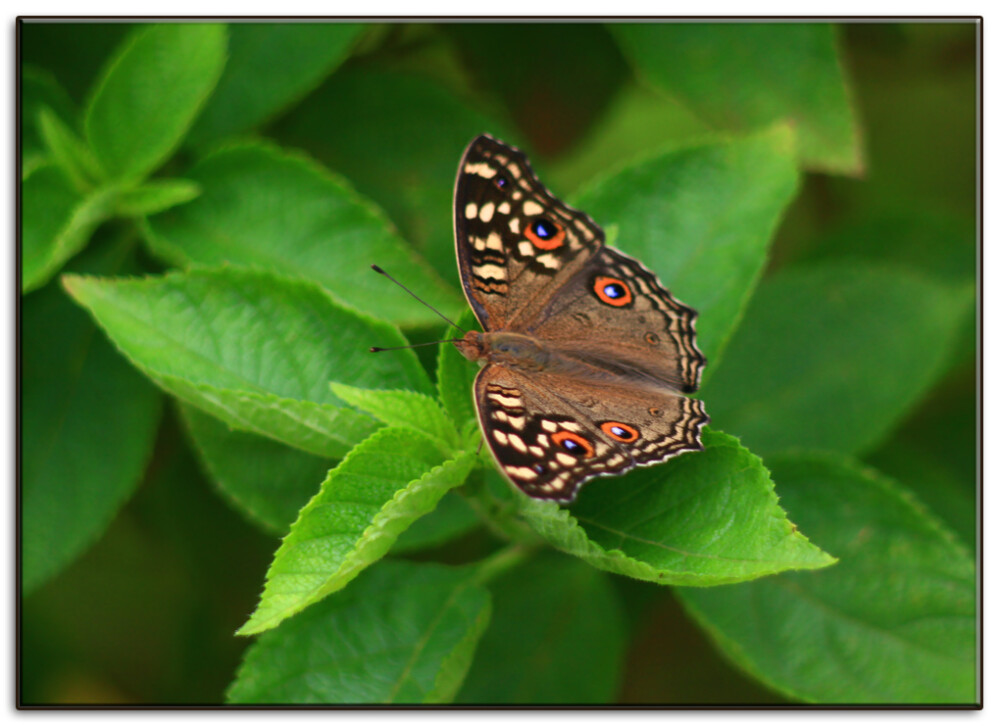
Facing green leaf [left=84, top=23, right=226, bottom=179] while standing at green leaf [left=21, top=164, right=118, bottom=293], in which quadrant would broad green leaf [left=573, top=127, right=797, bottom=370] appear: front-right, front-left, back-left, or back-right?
front-right

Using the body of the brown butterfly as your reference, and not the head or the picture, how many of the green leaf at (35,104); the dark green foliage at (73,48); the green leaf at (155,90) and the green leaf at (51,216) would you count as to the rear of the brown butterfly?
0

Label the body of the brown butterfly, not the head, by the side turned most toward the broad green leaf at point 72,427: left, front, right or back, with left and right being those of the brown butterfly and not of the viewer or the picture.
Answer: front

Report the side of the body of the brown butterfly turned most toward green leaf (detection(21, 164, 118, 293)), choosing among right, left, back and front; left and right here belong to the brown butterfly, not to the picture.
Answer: front

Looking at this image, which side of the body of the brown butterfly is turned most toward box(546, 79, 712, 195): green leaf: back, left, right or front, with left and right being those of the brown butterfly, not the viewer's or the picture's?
right

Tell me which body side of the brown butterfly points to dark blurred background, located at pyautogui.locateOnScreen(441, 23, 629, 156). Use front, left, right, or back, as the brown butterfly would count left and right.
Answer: right

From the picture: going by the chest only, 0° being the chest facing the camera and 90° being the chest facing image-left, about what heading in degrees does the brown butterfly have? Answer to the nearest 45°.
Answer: approximately 90°
